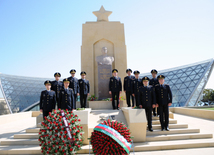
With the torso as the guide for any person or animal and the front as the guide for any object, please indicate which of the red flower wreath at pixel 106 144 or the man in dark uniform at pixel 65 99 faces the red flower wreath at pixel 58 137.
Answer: the man in dark uniform

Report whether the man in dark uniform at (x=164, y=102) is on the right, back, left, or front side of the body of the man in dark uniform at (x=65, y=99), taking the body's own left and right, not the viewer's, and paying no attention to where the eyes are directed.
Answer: left

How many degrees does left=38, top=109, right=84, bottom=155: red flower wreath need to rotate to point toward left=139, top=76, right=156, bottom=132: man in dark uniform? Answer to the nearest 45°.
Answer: approximately 135° to its left

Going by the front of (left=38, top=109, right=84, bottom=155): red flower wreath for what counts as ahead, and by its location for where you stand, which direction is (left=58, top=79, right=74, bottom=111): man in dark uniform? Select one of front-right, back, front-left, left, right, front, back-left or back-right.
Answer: back

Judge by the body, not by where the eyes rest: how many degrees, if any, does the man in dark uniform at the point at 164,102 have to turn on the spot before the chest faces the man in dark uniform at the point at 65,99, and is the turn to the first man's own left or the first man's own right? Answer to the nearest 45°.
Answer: approximately 90° to the first man's own right

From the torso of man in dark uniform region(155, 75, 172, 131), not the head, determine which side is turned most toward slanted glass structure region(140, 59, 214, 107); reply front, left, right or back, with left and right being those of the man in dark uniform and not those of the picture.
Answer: back

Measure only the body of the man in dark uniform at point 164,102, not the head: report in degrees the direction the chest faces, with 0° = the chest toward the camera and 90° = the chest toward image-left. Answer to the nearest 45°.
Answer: approximately 0°

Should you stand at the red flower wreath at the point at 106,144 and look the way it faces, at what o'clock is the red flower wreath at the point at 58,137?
the red flower wreath at the point at 58,137 is roughly at 3 o'clock from the red flower wreath at the point at 106,144.
